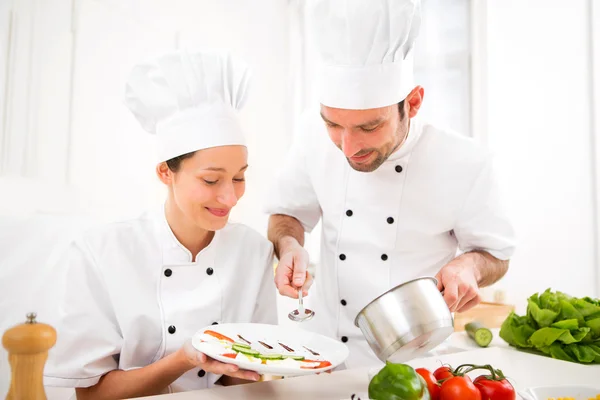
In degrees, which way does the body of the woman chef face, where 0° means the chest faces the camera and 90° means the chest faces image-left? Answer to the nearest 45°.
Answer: approximately 315°

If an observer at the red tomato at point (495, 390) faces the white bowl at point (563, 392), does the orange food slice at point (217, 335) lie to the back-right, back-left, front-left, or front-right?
back-left

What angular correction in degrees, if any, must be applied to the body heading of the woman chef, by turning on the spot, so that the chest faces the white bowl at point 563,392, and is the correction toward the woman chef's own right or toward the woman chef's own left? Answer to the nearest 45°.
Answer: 0° — they already face it

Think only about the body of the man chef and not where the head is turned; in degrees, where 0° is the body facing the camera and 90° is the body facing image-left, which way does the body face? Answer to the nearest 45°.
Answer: approximately 45°

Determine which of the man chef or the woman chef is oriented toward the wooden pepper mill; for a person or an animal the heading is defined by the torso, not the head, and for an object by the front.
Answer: the man chef

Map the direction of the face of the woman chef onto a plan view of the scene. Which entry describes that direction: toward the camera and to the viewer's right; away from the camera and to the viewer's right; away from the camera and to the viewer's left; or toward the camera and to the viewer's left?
toward the camera and to the viewer's right
